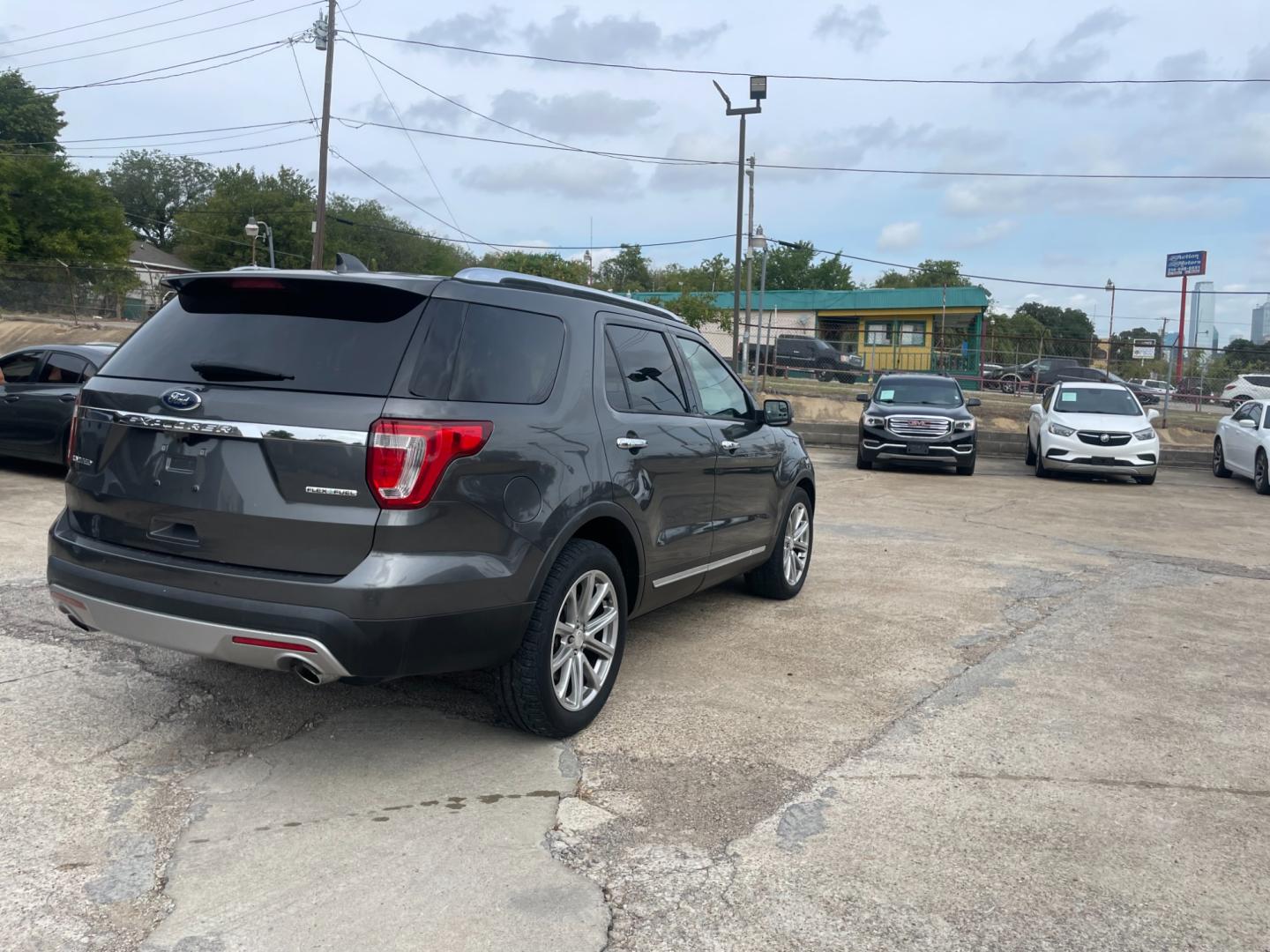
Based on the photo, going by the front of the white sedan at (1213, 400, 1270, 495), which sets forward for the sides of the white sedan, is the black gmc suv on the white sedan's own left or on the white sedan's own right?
on the white sedan's own right

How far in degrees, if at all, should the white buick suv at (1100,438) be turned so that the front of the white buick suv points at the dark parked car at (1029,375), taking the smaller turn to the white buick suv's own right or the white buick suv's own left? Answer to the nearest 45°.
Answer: approximately 180°

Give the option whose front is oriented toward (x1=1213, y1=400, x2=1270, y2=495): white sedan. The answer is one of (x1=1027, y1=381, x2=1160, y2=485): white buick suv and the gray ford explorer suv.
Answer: the gray ford explorer suv

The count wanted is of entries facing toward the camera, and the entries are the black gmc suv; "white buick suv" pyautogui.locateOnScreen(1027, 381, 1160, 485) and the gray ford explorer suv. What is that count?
2

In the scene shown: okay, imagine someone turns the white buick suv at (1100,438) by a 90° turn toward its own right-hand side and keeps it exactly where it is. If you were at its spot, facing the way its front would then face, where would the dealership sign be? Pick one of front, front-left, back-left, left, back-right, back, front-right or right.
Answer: right

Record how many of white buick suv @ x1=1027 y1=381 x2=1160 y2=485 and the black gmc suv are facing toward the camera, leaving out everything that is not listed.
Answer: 2

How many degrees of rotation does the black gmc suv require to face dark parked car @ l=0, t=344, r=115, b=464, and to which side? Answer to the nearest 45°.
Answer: approximately 45° to its right

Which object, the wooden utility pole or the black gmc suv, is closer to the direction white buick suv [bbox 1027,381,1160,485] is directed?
the black gmc suv

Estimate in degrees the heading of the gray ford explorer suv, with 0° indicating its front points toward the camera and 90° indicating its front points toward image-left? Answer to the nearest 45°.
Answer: approximately 225°

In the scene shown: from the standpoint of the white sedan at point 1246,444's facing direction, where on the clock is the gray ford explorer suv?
The gray ford explorer suv is roughly at 2 o'clock from the white sedan.
